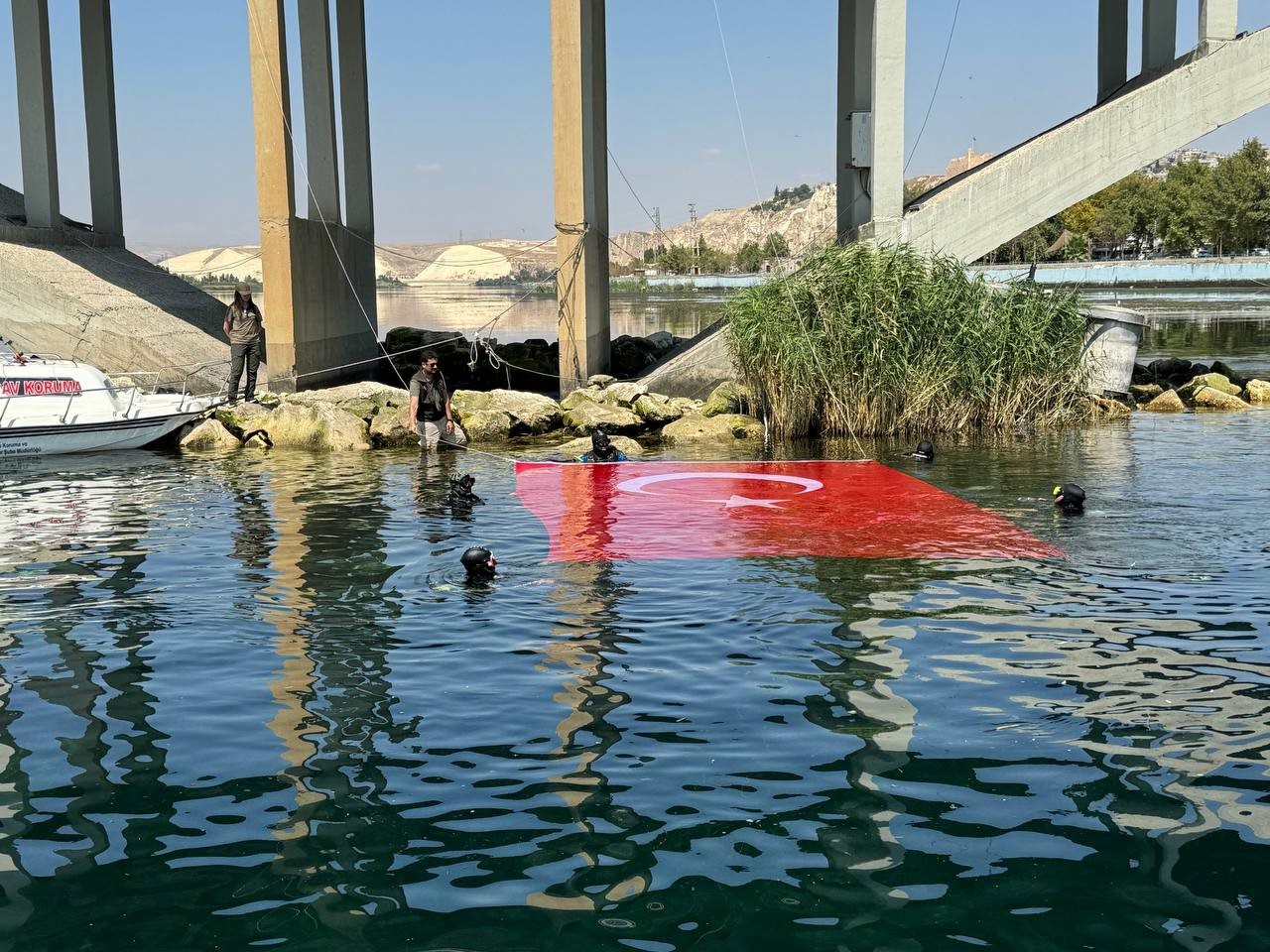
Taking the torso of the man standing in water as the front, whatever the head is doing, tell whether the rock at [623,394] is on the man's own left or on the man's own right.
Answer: on the man's own left

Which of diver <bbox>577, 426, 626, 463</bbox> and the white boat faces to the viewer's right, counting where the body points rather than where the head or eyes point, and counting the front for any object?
the white boat

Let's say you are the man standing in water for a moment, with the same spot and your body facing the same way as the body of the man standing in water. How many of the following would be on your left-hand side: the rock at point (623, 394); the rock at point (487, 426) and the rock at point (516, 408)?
3

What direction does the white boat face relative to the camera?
to the viewer's right

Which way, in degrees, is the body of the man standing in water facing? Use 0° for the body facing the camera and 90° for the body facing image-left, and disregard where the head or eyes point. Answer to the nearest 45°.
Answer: approximately 315°

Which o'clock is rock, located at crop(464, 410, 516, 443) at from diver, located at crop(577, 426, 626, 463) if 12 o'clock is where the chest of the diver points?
The rock is roughly at 5 o'clock from the diver.

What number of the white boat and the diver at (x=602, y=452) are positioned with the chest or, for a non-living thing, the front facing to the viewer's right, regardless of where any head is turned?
1

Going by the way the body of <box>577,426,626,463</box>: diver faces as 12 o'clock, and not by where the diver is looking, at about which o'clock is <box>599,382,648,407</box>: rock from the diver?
The rock is roughly at 6 o'clock from the diver.

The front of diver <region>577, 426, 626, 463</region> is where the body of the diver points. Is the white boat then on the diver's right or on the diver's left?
on the diver's right

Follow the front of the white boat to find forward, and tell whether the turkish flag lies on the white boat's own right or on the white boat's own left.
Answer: on the white boat's own right

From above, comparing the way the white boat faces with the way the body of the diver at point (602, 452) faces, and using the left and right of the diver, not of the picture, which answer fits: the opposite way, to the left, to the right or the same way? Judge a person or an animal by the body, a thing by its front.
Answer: to the left
